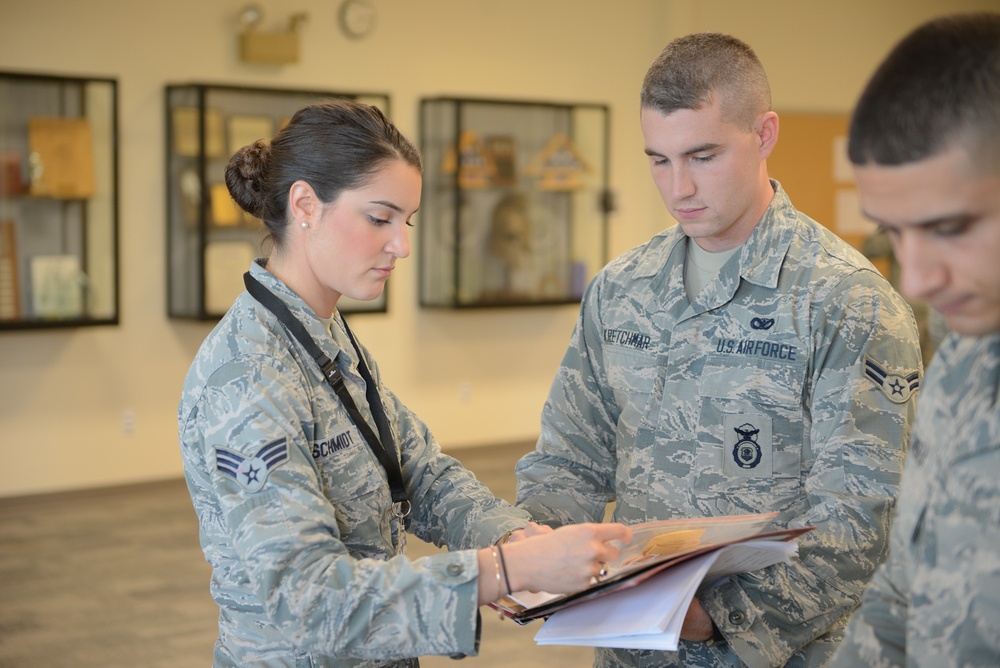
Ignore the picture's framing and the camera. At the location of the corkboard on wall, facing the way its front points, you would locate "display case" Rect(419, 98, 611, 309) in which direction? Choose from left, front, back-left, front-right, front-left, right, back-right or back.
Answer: front-right

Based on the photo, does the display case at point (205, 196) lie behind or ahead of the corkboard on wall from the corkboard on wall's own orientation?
ahead

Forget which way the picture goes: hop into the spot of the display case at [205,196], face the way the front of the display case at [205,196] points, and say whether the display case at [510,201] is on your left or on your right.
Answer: on your left

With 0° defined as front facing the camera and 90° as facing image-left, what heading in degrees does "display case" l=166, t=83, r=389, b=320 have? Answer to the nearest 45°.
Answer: approximately 315°

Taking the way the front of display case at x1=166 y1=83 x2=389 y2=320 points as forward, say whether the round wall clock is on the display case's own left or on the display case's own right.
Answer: on the display case's own left

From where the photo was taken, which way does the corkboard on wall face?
toward the camera

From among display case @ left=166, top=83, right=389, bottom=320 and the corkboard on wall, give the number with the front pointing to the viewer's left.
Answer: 0

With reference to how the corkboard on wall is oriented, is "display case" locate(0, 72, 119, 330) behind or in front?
in front

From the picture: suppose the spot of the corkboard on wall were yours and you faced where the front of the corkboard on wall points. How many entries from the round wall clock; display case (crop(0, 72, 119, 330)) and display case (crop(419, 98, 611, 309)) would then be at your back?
0
